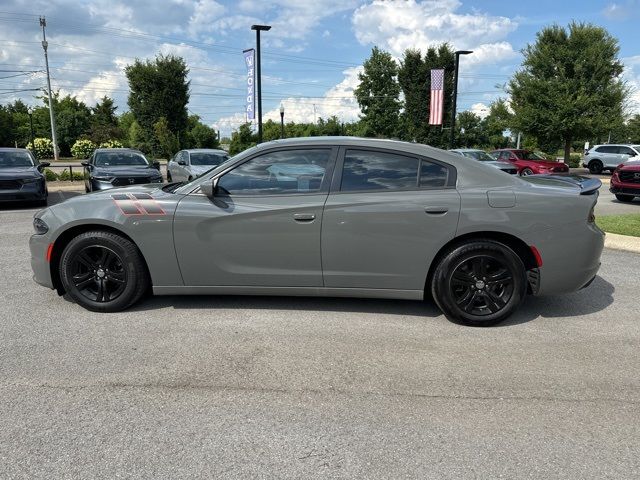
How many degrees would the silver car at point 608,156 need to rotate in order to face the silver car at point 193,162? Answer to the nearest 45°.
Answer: approximately 135° to its right

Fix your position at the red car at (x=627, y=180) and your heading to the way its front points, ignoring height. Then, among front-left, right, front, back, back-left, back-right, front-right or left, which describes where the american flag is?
right

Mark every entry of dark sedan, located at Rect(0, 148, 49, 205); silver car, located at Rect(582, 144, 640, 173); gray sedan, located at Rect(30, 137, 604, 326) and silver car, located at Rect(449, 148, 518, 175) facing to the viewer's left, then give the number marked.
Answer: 1

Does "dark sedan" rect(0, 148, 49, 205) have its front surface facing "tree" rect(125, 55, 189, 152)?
no

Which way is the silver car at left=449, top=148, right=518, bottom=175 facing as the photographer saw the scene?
facing the viewer and to the right of the viewer

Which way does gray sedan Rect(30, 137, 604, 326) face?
to the viewer's left

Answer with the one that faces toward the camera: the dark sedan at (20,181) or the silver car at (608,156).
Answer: the dark sedan

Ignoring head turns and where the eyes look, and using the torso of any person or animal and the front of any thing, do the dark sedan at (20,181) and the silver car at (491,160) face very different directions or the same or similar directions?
same or similar directions

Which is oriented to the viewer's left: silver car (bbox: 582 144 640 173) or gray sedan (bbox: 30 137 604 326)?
the gray sedan

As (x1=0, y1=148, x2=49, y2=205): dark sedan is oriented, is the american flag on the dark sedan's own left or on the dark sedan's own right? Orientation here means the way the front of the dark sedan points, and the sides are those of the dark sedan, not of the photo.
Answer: on the dark sedan's own left

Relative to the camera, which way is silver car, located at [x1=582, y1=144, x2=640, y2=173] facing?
to the viewer's right

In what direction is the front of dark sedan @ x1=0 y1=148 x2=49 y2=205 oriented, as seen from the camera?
facing the viewer

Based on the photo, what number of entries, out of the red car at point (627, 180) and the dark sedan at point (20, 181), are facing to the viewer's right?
0

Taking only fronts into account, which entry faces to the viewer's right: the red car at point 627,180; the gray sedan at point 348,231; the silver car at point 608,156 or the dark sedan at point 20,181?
the silver car

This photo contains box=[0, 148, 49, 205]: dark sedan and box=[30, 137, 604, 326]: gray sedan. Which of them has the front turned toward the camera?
the dark sedan
